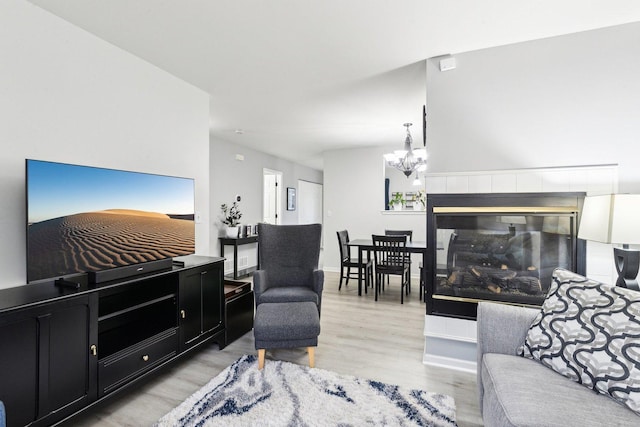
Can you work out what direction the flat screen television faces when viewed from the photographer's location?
facing the viewer and to the right of the viewer

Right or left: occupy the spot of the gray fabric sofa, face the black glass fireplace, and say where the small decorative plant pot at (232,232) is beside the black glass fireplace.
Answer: left

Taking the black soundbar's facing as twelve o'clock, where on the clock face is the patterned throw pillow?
The patterned throw pillow is roughly at 12 o'clock from the black soundbar.

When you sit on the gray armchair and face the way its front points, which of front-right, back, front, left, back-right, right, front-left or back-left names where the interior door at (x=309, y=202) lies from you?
back

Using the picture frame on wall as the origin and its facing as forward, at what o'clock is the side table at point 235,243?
The side table is roughly at 2 o'clock from the picture frame on wall.

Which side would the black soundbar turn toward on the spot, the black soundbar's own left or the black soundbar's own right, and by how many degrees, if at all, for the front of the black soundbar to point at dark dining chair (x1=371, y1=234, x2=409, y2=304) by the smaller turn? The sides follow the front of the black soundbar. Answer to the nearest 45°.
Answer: approximately 45° to the black soundbar's own left

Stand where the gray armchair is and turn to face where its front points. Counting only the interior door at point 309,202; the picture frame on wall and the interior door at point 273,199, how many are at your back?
3

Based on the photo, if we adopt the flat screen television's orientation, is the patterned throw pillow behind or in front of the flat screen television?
in front

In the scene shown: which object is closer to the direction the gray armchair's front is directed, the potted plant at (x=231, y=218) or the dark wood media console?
the dark wood media console

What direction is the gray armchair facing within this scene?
toward the camera

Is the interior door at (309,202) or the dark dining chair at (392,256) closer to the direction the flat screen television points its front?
the dark dining chair

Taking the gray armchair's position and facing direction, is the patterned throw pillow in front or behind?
in front

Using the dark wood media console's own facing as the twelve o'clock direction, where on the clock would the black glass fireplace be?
The black glass fireplace is roughly at 11 o'clock from the dark wood media console.

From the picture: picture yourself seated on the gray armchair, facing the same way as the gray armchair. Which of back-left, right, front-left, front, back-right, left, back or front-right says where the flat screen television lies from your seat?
front-right
